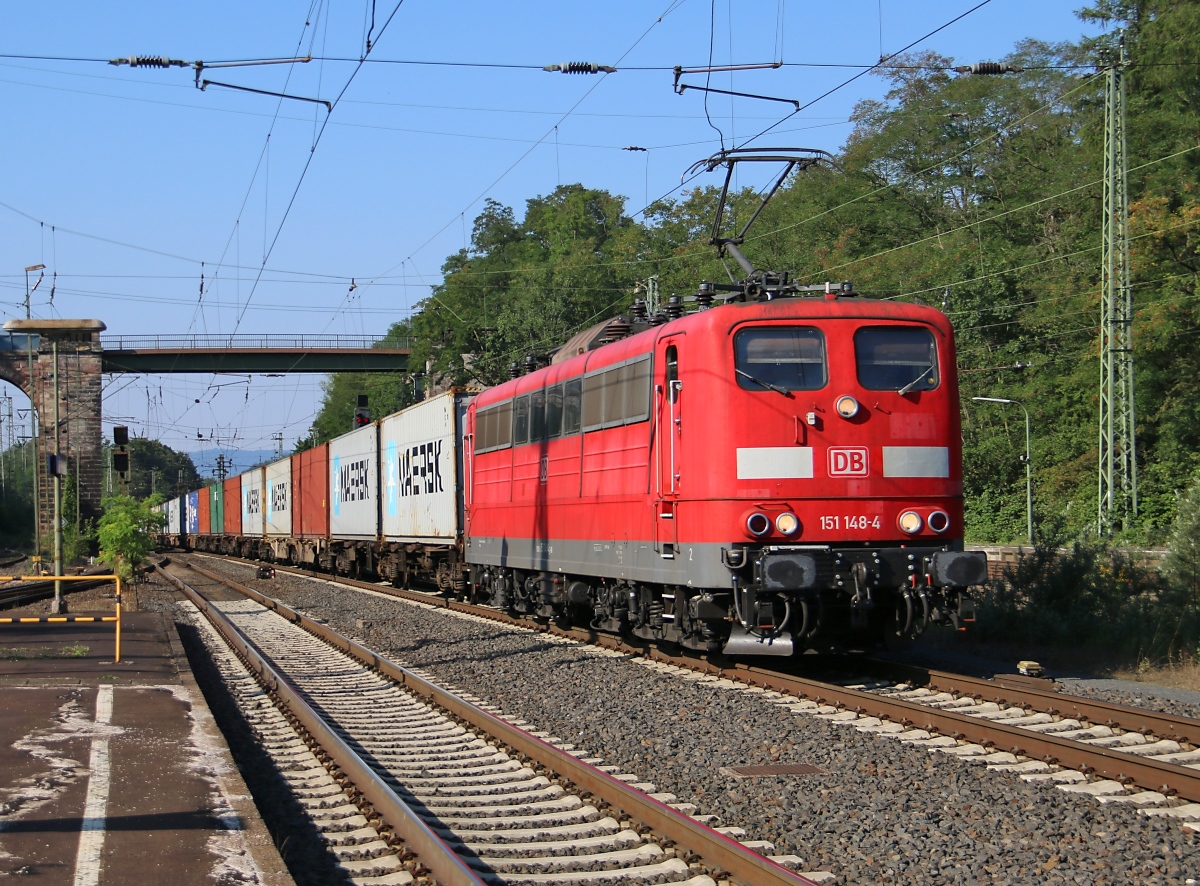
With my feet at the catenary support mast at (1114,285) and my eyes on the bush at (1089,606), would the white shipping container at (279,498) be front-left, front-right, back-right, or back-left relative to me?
back-right

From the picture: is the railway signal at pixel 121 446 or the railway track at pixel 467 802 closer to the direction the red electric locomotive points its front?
the railway track

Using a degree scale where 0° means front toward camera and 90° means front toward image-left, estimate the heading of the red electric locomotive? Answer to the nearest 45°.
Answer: approximately 315°

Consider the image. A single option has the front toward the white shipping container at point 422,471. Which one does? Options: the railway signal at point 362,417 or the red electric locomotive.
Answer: the railway signal

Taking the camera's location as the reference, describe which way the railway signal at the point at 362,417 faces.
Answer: facing the viewer

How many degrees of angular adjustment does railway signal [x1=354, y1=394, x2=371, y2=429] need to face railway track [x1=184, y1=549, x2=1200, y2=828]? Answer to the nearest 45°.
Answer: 0° — it already faces it

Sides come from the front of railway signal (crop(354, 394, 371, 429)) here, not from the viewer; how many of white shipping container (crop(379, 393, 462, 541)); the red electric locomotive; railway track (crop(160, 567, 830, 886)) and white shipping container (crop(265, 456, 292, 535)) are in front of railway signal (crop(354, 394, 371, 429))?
3

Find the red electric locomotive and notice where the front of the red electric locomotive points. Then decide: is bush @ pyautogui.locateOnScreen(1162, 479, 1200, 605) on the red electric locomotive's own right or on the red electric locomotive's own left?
on the red electric locomotive's own left
